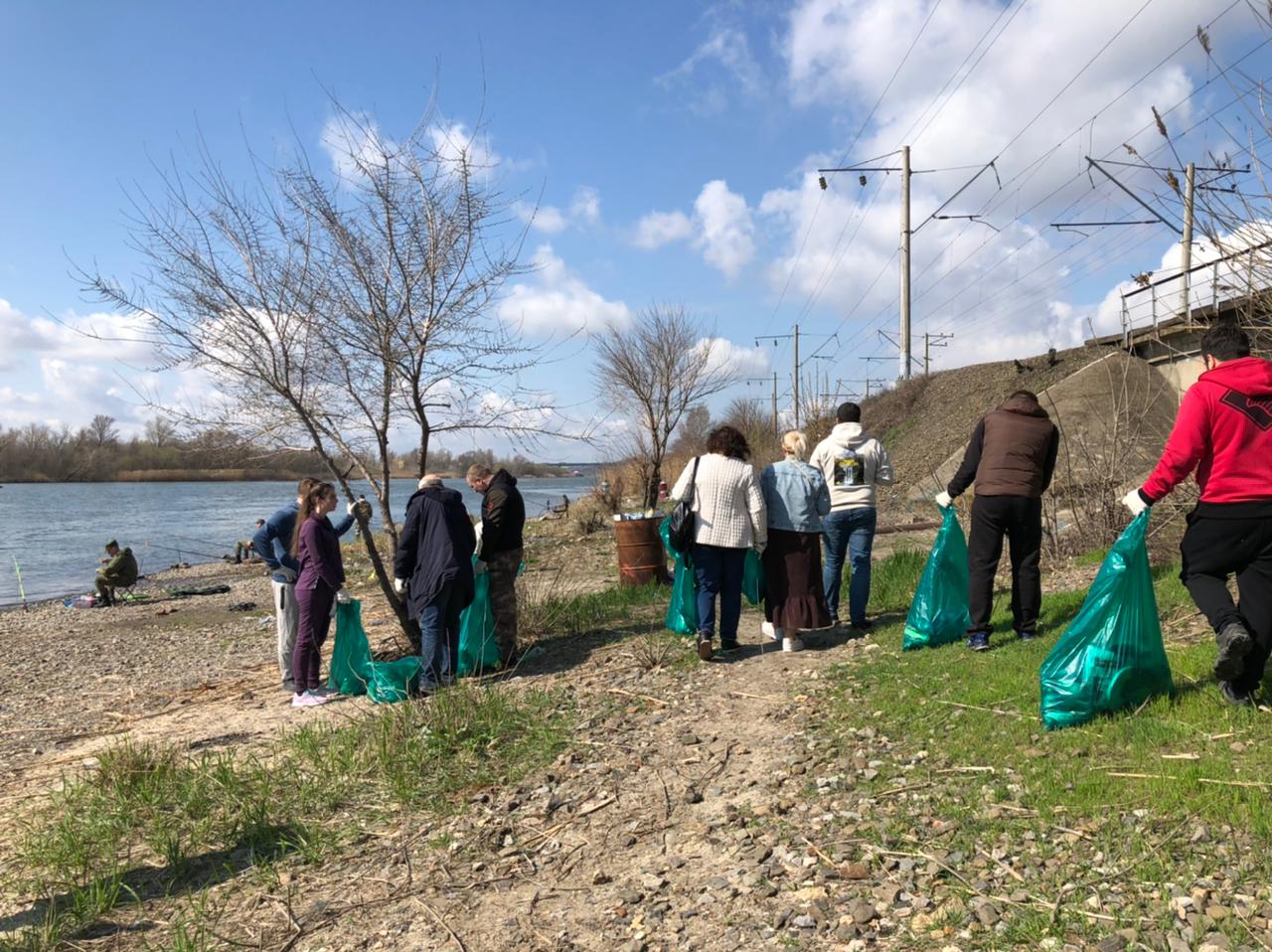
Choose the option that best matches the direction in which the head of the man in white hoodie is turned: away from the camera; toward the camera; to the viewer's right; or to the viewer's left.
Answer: away from the camera

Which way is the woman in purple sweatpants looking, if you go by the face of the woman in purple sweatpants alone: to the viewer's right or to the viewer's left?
to the viewer's right

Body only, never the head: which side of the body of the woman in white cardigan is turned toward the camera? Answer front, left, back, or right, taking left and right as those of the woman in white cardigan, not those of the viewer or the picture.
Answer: back

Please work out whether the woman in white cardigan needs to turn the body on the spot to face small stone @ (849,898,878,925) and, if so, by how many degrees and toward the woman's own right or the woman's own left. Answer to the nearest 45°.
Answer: approximately 180°

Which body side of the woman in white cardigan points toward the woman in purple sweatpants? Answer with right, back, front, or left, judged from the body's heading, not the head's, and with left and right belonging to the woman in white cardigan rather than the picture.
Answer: left

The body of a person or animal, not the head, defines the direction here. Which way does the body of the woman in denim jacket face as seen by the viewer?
away from the camera

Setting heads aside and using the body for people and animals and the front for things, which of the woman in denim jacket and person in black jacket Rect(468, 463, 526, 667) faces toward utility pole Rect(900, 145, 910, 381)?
the woman in denim jacket

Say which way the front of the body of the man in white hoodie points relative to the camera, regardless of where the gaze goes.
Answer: away from the camera

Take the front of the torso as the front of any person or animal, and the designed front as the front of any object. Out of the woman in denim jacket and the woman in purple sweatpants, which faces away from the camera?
the woman in denim jacket

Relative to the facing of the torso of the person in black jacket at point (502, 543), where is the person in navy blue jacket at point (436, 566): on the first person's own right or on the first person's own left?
on the first person's own left

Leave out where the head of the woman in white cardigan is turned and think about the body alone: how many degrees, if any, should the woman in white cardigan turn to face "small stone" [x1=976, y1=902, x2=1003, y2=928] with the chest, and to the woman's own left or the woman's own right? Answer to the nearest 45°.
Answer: approximately 180°

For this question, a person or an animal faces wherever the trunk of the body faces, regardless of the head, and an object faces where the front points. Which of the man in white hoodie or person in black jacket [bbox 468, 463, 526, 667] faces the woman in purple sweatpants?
the person in black jacket

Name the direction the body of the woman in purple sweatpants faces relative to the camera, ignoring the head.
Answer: to the viewer's right

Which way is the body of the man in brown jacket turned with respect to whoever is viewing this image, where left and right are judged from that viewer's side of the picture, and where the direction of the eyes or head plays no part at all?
facing away from the viewer

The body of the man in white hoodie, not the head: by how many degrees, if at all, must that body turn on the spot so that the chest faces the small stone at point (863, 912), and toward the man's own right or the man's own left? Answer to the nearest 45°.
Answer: approximately 180°

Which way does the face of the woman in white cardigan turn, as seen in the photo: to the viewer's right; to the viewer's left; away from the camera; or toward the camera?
away from the camera
